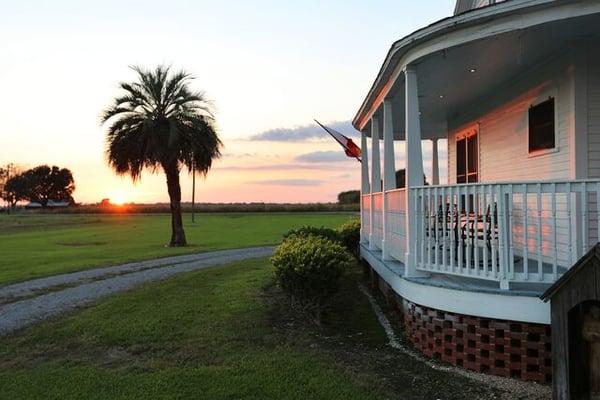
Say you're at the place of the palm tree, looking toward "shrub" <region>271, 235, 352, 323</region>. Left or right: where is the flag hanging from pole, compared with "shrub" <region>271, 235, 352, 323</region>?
left

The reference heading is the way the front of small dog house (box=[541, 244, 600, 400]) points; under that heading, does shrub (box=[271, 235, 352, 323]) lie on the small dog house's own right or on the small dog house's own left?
on the small dog house's own right

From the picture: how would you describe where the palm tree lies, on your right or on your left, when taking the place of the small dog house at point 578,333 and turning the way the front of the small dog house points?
on your right

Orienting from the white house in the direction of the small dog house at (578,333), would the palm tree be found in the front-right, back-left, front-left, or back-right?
back-right

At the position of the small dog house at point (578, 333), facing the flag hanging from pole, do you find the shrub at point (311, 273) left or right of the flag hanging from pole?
left
